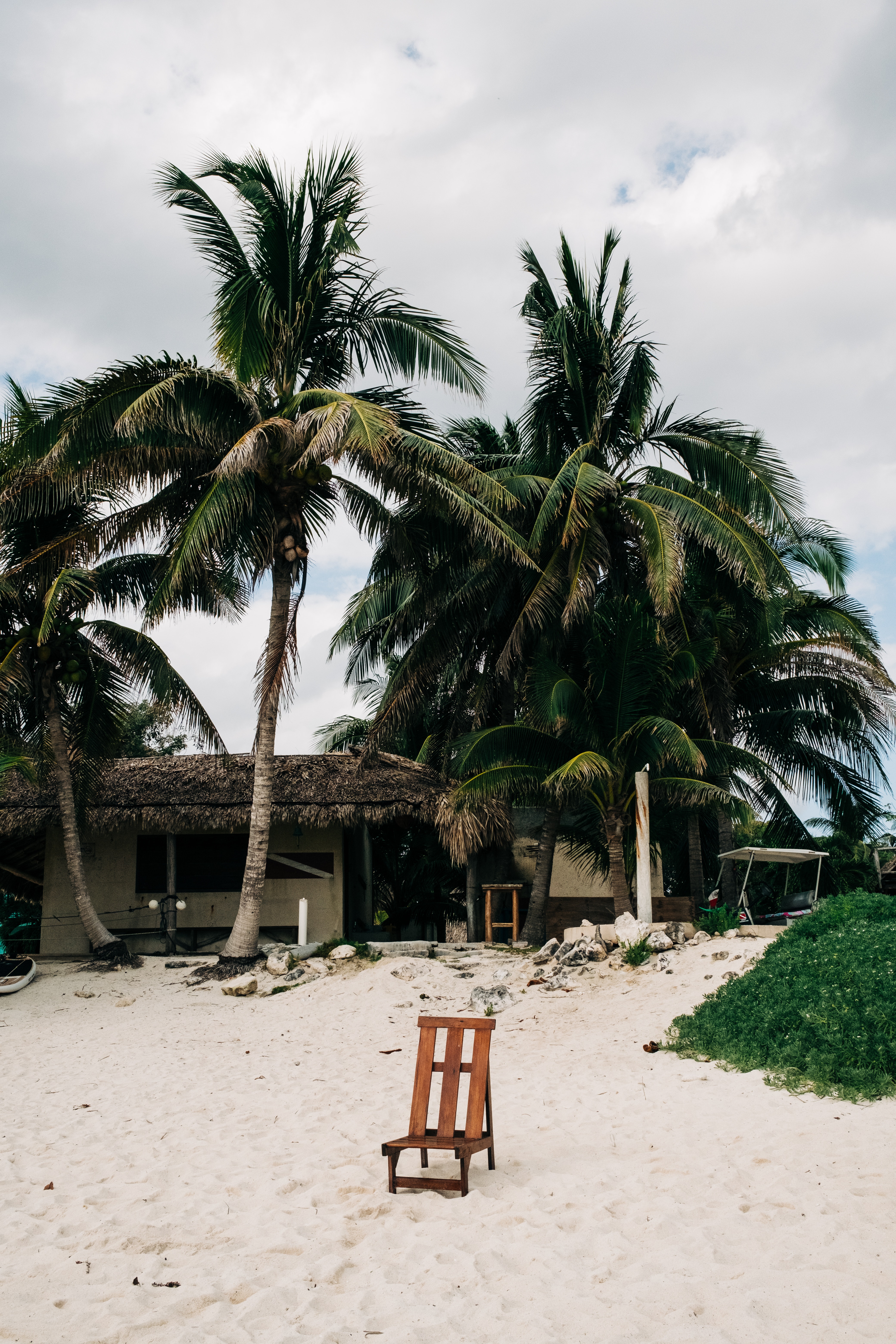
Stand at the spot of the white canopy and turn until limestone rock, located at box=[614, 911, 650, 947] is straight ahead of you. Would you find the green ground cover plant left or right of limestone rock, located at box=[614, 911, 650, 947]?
left

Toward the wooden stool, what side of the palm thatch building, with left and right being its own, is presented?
left

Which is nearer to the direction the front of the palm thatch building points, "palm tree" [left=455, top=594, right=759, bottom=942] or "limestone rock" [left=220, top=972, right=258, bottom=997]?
the limestone rock

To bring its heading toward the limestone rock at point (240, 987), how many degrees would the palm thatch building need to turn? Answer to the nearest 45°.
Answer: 0° — it already faces it

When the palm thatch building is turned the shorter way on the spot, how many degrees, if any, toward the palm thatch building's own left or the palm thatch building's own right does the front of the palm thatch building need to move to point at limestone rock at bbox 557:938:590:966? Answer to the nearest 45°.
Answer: approximately 45° to the palm thatch building's own left

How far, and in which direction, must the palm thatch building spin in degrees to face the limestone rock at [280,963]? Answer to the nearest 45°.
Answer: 0° — it already faces it

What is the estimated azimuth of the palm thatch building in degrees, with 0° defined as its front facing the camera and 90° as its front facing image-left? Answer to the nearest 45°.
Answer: approximately 0°
